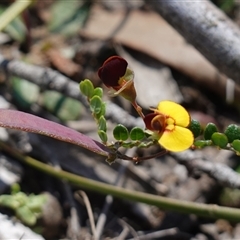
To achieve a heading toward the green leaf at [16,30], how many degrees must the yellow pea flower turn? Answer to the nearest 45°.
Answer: approximately 90° to its right

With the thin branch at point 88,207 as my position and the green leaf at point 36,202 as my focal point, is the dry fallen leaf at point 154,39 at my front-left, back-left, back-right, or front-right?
back-right

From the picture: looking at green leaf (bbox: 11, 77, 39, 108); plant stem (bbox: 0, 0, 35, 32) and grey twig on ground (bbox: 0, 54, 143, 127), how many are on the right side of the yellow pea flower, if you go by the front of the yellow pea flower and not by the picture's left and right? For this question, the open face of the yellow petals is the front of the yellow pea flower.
3

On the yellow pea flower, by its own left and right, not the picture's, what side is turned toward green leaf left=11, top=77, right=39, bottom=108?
right

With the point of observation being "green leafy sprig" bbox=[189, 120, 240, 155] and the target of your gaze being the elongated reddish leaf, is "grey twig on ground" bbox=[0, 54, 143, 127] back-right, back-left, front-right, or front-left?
front-right

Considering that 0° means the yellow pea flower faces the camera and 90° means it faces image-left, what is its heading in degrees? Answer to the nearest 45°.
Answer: approximately 45°
